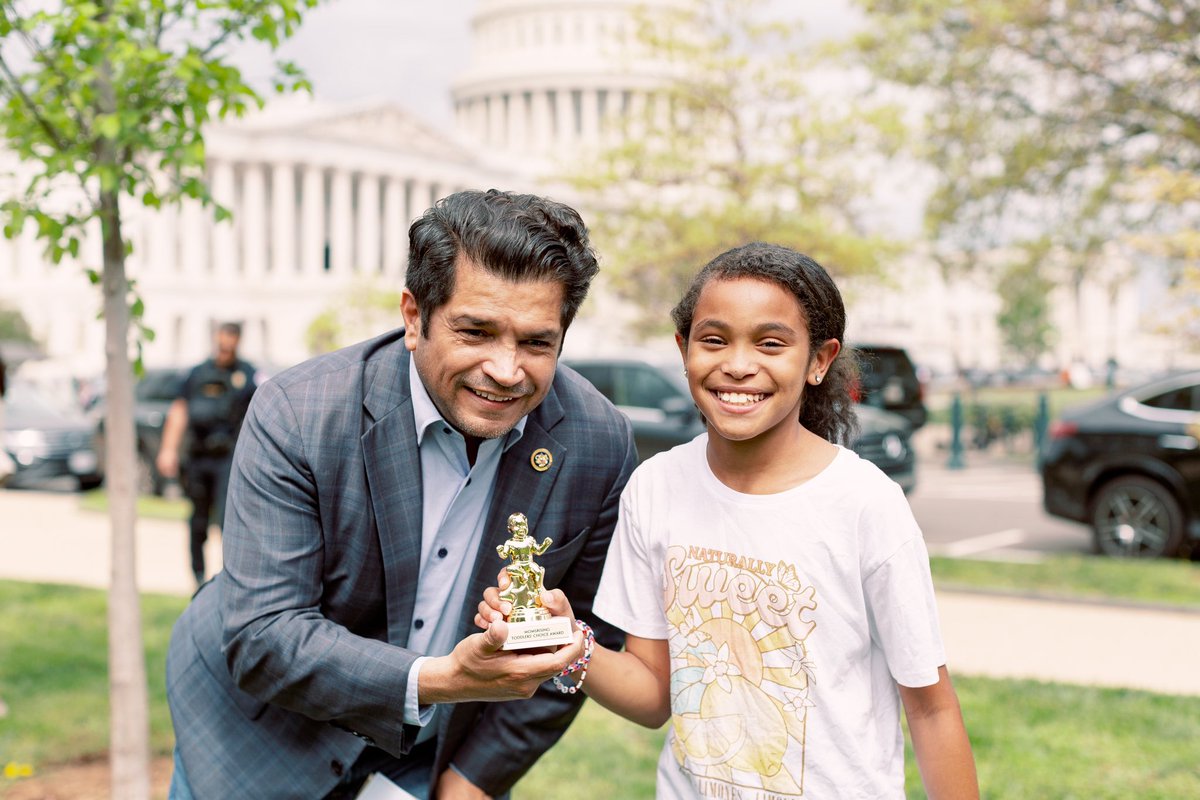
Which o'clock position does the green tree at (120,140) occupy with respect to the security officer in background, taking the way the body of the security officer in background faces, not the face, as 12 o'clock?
The green tree is roughly at 12 o'clock from the security officer in background.

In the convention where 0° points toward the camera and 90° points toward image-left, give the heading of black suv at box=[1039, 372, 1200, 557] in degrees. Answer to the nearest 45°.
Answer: approximately 270°

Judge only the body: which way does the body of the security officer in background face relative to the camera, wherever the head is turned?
toward the camera

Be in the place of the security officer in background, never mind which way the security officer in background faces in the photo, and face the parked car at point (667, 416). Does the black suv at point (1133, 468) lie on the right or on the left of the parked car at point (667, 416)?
right

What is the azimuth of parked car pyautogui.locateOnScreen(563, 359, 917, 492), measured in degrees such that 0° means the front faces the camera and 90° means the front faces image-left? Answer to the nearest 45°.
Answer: approximately 315°

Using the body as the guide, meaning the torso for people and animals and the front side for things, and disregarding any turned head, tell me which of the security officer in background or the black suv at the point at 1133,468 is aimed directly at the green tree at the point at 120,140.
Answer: the security officer in background

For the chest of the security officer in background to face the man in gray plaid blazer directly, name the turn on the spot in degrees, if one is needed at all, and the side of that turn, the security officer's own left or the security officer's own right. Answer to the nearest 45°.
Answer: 0° — they already face them

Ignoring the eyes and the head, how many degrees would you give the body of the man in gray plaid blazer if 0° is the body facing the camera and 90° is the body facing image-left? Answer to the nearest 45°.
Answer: approximately 315°

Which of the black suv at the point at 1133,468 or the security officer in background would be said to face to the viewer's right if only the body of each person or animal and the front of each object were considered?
the black suv

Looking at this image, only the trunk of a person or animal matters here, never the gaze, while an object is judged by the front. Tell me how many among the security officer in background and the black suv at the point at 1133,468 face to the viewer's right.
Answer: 1

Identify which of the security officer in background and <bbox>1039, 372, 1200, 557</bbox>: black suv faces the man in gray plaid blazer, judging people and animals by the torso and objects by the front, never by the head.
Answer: the security officer in background

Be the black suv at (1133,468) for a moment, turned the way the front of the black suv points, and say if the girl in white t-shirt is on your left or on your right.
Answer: on your right

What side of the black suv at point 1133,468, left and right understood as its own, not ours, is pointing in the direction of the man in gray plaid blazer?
right
